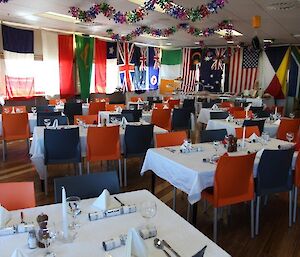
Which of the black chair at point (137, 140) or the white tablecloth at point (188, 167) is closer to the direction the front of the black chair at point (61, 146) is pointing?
the black chair

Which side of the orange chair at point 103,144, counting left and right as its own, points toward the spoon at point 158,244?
back

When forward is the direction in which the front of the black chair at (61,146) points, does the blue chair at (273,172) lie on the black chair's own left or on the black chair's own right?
on the black chair's own right

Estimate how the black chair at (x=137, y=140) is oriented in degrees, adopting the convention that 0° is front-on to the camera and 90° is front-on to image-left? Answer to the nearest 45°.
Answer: approximately 180°

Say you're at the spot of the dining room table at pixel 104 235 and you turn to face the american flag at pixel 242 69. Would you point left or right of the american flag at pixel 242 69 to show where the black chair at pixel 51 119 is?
left

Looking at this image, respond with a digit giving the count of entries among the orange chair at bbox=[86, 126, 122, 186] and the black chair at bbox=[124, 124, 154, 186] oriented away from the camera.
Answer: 2

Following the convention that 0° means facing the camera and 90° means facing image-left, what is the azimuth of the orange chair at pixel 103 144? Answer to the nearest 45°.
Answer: approximately 180°

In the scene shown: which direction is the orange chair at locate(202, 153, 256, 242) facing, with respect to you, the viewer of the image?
facing away from the viewer and to the left of the viewer

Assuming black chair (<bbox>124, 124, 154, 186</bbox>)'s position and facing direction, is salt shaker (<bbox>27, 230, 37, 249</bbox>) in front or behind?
behind

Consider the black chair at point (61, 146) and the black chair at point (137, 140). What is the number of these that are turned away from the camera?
2

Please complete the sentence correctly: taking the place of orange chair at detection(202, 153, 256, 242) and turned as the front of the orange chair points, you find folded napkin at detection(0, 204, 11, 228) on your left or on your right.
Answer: on your left

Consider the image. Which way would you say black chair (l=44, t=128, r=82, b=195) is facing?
away from the camera
